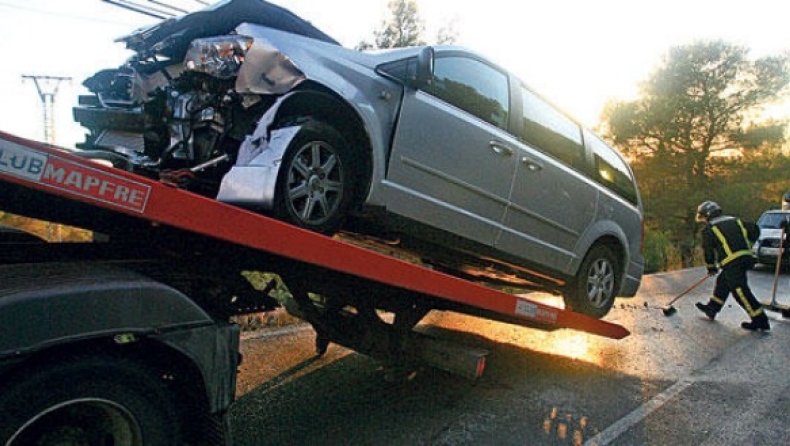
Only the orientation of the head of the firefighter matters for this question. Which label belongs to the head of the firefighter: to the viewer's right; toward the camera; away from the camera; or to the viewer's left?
to the viewer's left

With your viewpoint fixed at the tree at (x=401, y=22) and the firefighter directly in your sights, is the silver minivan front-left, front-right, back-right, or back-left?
front-right

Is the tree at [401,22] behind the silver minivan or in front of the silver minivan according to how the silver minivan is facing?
behind

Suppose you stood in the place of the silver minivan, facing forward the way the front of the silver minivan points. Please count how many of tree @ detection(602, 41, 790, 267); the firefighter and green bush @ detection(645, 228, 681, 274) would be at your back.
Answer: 3

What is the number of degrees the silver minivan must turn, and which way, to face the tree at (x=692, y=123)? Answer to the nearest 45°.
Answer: approximately 180°

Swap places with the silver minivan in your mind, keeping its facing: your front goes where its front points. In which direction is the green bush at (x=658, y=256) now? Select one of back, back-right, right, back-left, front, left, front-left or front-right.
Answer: back

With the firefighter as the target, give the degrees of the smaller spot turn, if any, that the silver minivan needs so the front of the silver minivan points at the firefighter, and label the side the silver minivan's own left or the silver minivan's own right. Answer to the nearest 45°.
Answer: approximately 180°

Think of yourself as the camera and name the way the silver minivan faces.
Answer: facing the viewer and to the left of the viewer

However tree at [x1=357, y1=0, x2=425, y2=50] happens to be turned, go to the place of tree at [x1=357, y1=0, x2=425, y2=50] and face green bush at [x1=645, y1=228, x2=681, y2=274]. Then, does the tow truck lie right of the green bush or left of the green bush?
right
